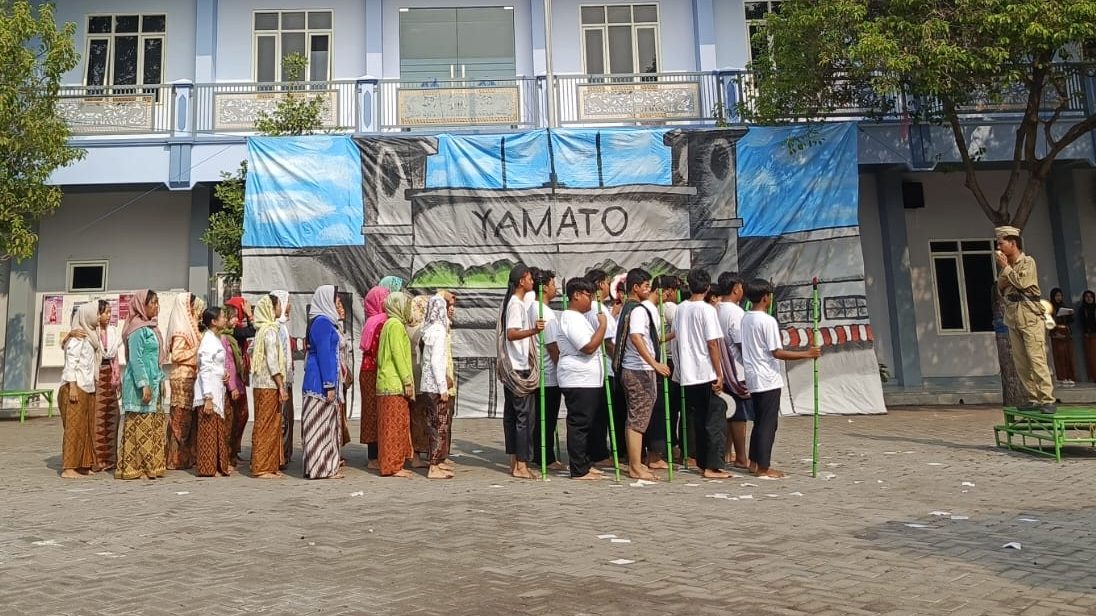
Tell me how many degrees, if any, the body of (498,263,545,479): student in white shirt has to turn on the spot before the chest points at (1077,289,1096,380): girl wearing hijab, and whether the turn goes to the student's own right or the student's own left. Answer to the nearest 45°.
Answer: approximately 45° to the student's own left

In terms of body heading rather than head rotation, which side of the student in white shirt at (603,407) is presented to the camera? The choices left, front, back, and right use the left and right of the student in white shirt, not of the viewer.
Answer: right

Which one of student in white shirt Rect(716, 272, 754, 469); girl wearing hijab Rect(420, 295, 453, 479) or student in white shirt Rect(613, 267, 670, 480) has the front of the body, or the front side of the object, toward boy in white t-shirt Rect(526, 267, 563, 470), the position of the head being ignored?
the girl wearing hijab

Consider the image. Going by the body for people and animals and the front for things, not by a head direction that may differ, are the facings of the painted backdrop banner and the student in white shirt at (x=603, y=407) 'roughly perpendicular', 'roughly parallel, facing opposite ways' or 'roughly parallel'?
roughly perpendicular

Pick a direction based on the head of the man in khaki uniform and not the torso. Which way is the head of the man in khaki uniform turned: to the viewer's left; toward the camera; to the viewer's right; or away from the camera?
to the viewer's left

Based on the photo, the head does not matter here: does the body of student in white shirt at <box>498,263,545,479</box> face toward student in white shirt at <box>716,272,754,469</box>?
yes

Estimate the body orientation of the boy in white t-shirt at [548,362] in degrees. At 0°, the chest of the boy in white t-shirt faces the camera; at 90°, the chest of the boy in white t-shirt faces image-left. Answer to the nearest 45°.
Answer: approximately 270°

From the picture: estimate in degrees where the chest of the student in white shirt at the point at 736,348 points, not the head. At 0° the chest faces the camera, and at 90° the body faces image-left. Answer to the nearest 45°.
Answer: approximately 270°

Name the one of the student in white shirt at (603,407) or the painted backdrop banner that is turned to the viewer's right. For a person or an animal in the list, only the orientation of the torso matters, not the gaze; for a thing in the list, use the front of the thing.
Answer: the student in white shirt
